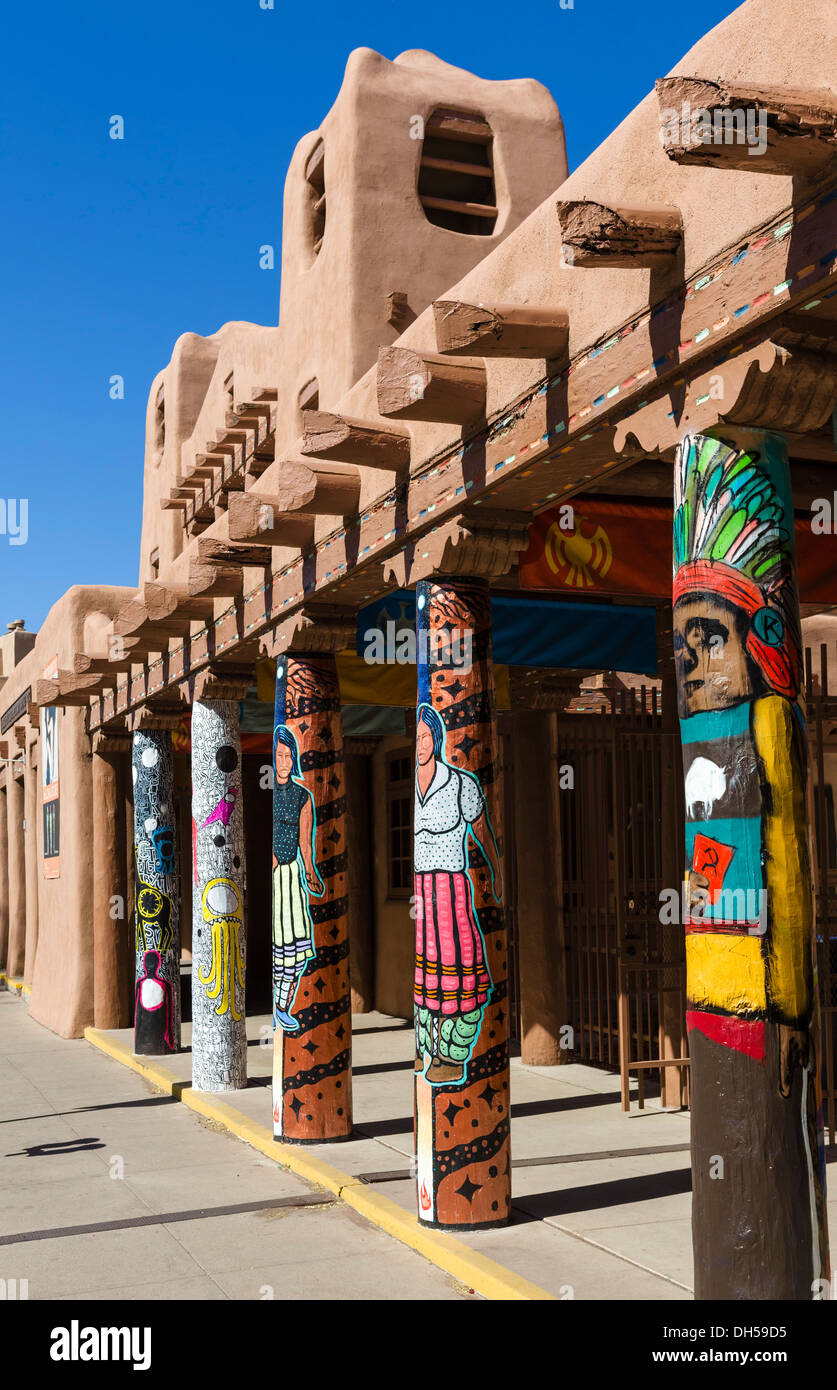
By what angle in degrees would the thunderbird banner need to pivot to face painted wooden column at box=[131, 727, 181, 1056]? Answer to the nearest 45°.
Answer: approximately 135° to its right

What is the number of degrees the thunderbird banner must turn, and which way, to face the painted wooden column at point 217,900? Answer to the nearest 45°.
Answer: approximately 135° to its right

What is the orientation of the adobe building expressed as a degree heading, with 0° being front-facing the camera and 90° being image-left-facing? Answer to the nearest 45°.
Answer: approximately 45°

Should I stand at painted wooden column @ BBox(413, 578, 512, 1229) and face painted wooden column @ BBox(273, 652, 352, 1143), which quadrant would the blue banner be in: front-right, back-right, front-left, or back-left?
front-right

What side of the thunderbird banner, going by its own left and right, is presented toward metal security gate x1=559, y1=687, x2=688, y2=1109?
back

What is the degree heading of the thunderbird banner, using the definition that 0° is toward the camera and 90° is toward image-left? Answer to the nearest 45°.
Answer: approximately 0°
